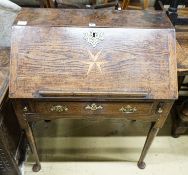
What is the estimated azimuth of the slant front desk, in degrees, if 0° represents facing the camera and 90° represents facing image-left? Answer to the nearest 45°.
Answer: approximately 0°
